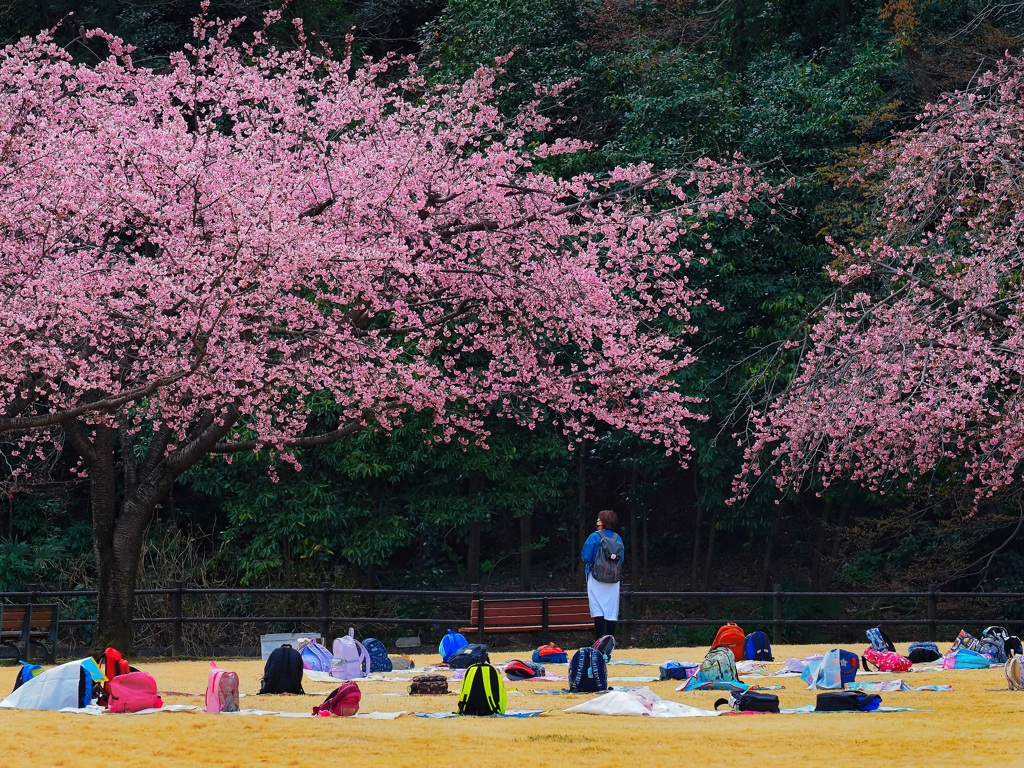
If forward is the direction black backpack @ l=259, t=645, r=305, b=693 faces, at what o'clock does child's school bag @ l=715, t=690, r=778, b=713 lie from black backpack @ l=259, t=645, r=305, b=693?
The child's school bag is roughly at 4 o'clock from the black backpack.

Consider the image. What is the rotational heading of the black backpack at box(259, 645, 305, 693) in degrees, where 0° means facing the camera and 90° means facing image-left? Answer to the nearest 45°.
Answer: approximately 180°

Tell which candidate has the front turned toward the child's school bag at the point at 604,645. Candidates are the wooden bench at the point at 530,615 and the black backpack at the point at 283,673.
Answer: the wooden bench

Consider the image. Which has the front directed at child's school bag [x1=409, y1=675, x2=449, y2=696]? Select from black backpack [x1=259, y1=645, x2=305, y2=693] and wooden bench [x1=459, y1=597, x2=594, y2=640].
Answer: the wooden bench

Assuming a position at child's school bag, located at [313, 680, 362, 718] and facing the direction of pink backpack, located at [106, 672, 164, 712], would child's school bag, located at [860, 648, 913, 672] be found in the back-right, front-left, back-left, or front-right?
back-right

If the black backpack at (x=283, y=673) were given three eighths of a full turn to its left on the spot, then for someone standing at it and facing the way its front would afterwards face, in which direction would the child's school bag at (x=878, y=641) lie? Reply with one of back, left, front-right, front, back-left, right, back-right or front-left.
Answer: front-right

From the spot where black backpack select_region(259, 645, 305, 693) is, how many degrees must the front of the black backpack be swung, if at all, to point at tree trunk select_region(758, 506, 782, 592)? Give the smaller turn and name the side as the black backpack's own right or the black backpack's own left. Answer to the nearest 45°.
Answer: approximately 45° to the black backpack's own right
